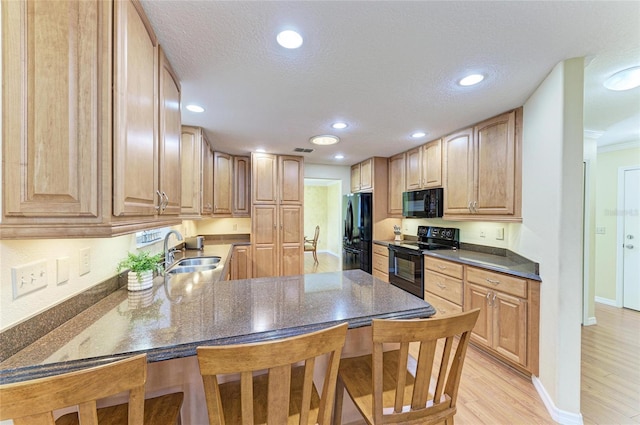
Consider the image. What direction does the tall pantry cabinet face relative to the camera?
toward the camera

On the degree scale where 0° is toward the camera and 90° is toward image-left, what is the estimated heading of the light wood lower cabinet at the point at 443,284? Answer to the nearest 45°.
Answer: approximately 45°

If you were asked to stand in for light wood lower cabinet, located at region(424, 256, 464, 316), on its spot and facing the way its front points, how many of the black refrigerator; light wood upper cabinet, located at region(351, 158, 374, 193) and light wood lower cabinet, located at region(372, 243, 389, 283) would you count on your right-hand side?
3

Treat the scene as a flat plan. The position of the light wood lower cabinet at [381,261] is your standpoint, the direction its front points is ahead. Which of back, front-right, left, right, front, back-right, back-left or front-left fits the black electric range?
left

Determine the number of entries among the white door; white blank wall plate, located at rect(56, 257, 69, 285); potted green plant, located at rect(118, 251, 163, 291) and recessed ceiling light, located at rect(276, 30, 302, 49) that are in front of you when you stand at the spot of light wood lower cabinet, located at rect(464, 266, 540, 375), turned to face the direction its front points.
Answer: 3

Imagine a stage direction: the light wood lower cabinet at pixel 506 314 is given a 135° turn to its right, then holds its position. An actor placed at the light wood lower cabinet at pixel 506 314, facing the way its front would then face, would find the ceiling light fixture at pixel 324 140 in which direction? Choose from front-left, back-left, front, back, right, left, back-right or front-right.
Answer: left

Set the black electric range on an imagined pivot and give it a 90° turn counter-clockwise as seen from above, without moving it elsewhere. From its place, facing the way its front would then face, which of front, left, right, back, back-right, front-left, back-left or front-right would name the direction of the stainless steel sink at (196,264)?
right

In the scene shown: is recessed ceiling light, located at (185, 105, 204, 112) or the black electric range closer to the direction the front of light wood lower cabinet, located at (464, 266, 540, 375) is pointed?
the recessed ceiling light

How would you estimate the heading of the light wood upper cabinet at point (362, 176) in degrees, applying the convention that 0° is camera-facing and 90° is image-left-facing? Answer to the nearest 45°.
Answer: approximately 45°

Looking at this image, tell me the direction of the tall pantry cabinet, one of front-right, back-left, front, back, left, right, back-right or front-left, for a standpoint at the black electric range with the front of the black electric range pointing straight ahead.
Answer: front-right

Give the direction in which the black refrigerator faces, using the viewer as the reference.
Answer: facing the viewer and to the left of the viewer

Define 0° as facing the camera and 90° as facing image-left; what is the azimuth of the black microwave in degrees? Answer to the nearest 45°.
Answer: approximately 45°

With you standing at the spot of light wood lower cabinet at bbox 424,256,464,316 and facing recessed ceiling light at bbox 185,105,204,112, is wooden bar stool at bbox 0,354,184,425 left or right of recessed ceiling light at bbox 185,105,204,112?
left

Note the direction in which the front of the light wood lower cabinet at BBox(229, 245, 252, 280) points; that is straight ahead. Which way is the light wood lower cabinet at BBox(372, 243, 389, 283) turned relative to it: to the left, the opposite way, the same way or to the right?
to the right
